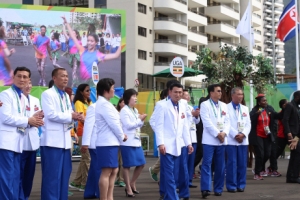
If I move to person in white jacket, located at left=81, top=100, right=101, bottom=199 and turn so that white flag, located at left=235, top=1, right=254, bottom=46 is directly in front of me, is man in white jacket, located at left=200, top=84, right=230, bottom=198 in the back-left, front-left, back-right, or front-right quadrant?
front-right

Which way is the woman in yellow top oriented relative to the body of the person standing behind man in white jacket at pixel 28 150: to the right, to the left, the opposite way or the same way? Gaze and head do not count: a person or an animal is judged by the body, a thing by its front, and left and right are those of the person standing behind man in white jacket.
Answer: the same way

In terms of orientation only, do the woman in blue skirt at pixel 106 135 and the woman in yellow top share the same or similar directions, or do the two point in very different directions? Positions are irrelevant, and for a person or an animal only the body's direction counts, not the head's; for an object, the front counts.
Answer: same or similar directions

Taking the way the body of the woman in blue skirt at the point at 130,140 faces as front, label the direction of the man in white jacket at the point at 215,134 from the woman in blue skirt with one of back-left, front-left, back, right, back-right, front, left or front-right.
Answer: front-left

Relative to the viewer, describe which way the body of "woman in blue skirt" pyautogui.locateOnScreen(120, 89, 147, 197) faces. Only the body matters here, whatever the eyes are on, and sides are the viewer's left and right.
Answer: facing the viewer and to the right of the viewer

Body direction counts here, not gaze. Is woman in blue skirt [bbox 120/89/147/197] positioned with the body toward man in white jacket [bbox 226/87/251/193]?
no

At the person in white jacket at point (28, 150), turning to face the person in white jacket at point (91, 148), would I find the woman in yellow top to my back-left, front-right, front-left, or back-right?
front-left

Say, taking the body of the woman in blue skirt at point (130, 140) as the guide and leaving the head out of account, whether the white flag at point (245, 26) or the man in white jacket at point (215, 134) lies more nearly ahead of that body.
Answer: the man in white jacket

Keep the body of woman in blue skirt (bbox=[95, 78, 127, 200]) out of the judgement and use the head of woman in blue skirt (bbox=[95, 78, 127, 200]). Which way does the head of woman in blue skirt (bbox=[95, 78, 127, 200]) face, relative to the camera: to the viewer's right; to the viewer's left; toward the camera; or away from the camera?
to the viewer's right

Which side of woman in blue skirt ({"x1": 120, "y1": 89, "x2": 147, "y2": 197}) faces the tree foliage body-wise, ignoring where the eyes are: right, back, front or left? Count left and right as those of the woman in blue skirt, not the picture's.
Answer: left
